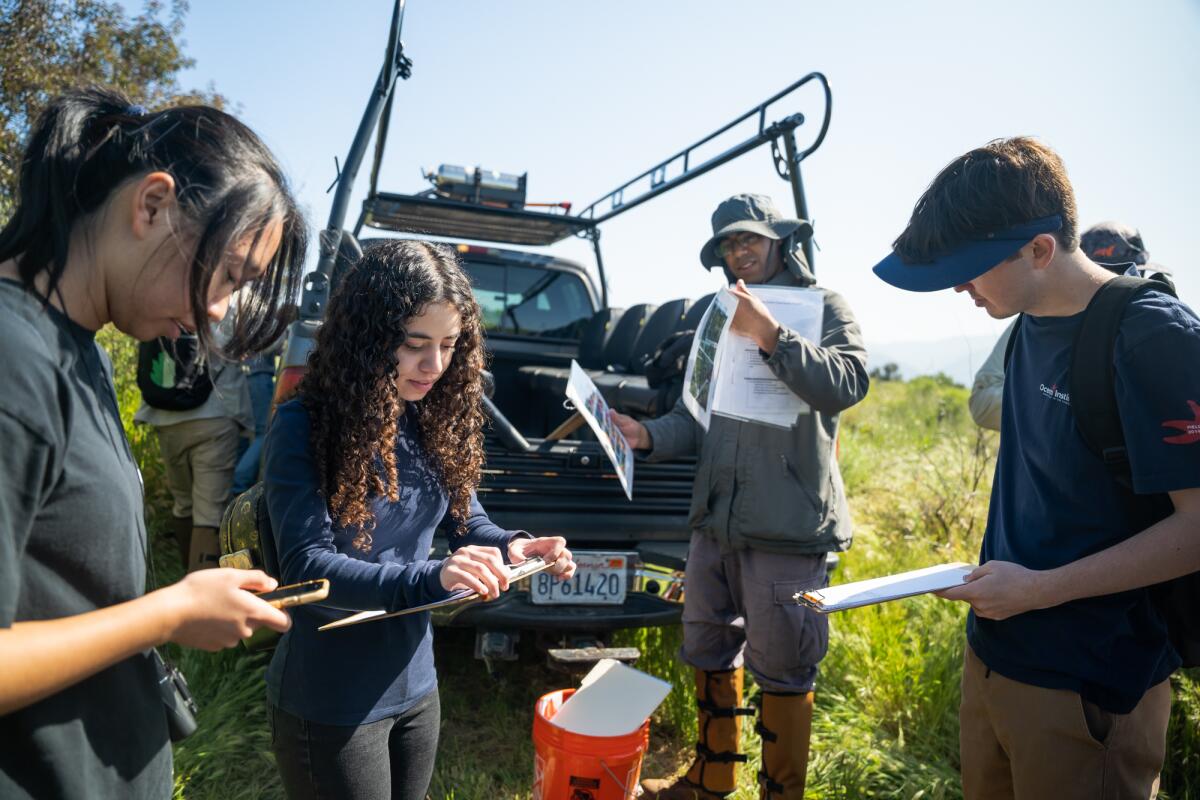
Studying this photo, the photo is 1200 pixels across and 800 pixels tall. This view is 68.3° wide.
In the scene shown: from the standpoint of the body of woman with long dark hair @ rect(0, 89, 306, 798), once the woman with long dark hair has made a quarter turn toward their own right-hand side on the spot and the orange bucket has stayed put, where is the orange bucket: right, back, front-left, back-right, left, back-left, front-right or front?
back-left

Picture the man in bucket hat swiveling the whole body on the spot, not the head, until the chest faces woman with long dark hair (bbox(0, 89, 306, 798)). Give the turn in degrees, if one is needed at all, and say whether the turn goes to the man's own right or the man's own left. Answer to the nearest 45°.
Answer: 0° — they already face them

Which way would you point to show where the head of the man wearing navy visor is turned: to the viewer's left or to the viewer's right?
to the viewer's left

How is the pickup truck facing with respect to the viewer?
away from the camera

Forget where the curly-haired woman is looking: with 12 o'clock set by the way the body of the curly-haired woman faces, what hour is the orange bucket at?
The orange bucket is roughly at 9 o'clock from the curly-haired woman.

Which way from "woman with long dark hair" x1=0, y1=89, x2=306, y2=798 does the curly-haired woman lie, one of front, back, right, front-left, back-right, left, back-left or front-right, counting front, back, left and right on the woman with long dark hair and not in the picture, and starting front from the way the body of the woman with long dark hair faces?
front-left

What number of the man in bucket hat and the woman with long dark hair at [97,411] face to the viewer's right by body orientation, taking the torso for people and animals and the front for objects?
1

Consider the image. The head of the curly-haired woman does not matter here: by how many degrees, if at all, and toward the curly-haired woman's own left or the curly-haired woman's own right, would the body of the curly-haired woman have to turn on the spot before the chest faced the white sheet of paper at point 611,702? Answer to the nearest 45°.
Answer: approximately 90° to the curly-haired woman's own left

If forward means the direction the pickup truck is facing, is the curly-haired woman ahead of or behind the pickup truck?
behind

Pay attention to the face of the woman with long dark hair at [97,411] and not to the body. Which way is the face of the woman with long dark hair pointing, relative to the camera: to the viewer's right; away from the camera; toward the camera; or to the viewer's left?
to the viewer's right

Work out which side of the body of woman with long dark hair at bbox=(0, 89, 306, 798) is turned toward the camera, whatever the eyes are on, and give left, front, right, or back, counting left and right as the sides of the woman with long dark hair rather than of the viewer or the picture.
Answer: right

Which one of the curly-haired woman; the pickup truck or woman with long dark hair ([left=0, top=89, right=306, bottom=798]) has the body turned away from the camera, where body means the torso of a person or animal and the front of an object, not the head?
the pickup truck

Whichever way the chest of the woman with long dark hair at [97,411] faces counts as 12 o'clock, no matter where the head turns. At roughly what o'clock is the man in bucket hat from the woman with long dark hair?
The man in bucket hat is roughly at 11 o'clock from the woman with long dark hair.

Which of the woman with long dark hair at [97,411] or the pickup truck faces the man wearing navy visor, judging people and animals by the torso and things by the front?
the woman with long dark hair
